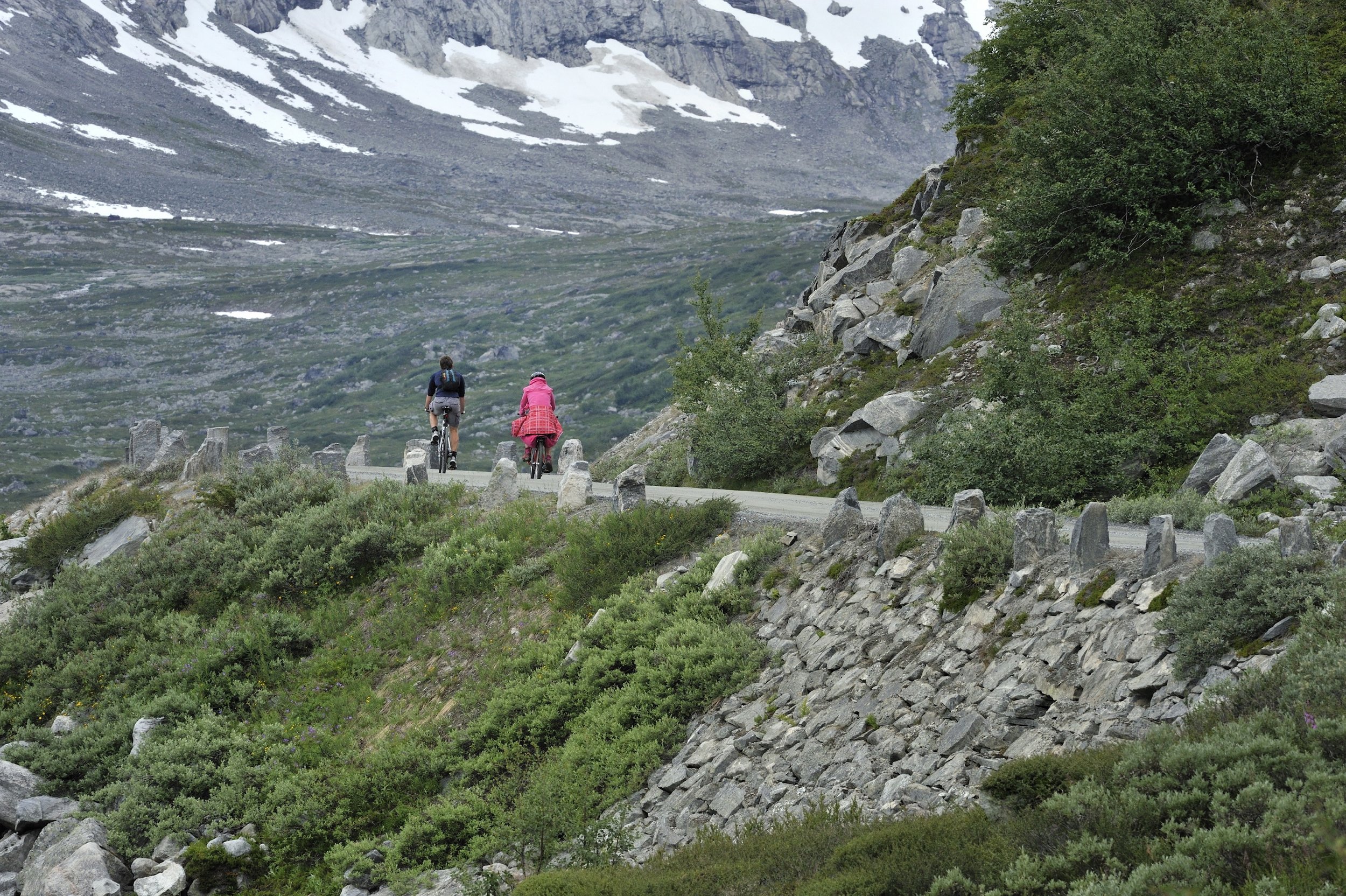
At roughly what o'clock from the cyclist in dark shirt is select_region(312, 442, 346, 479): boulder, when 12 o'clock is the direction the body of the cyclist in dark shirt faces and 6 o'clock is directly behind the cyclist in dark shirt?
The boulder is roughly at 10 o'clock from the cyclist in dark shirt.

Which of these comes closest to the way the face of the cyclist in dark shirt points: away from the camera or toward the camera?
away from the camera

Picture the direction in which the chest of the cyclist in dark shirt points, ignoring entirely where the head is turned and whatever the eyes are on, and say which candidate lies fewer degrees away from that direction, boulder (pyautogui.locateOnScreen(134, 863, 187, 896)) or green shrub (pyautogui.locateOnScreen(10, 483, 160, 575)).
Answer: the green shrub

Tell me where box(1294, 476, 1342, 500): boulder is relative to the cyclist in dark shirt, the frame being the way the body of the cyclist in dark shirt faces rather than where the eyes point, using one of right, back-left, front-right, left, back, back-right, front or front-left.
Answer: back-right

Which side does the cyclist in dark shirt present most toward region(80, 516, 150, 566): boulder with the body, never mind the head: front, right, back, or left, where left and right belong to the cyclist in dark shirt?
left

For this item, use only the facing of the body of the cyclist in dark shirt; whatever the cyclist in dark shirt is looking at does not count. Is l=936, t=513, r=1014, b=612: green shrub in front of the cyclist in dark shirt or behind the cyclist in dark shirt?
behind

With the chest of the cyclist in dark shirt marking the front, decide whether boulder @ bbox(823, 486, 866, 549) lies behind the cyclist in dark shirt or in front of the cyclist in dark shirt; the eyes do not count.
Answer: behind

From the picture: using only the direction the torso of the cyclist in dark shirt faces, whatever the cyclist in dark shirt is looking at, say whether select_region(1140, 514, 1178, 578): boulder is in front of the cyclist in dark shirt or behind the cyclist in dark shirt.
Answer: behind

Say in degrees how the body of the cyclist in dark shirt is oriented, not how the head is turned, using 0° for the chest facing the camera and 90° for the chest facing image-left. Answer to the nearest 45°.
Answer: approximately 180°

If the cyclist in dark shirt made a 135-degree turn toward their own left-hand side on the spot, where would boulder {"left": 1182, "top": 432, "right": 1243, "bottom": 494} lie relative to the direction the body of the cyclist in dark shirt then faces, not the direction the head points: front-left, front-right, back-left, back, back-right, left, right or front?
left

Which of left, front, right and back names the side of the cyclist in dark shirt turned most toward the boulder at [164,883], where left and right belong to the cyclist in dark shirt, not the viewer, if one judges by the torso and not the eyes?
back

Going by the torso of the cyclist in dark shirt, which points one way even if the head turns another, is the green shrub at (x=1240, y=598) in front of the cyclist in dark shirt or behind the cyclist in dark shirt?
behind
